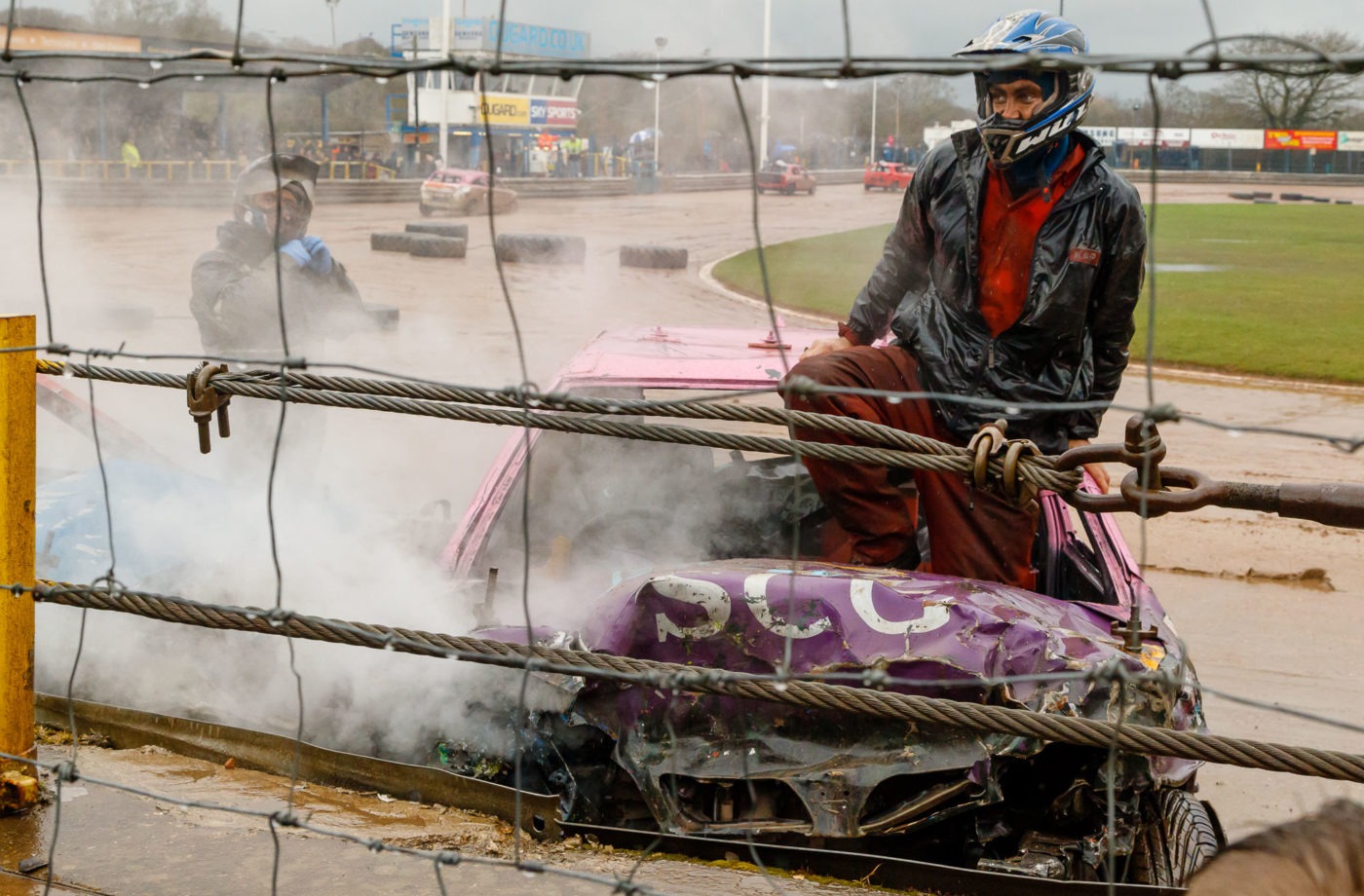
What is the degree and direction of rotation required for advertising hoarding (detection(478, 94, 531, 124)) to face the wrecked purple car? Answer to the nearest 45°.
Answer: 0° — it already faces it

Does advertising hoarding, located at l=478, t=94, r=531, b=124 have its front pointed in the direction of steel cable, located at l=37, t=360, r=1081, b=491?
yes

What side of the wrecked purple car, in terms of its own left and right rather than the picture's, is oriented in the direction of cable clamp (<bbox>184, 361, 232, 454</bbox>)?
right

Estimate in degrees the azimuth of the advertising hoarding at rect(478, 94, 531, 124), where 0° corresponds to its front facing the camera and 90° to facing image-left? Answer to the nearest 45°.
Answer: approximately 0°

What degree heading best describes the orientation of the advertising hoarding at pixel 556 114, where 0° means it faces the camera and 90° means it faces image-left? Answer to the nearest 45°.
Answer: approximately 0°

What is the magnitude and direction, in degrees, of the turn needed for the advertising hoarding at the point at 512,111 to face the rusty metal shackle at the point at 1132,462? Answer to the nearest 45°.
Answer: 0° — it already faces it
